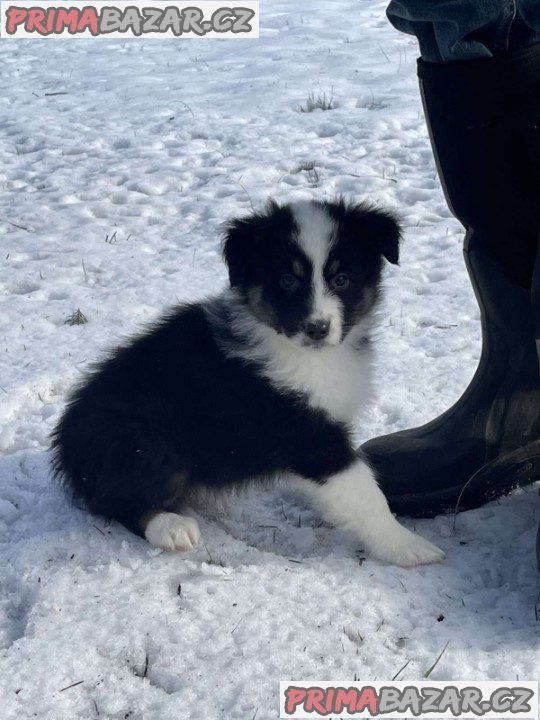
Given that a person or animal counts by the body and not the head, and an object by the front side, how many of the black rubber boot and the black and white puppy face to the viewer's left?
1

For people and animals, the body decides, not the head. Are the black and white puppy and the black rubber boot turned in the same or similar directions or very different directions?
very different directions

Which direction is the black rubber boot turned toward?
to the viewer's left

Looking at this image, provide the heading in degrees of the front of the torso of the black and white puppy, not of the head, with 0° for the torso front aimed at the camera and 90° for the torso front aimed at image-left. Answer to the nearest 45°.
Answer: approximately 270°
